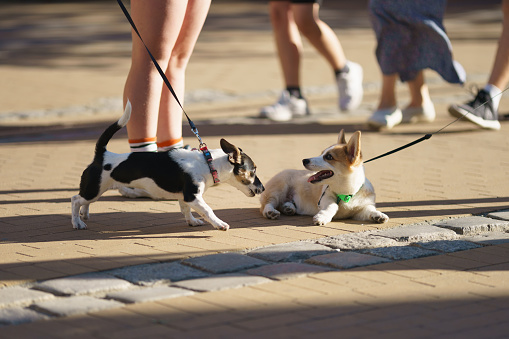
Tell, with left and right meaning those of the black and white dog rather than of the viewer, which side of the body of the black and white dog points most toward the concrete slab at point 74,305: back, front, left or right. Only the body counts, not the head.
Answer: right

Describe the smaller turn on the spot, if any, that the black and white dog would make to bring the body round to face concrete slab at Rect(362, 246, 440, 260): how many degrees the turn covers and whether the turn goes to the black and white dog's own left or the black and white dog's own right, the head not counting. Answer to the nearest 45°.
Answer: approximately 45° to the black and white dog's own right

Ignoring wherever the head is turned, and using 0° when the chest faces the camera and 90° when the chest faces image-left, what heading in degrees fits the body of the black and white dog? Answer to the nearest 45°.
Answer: approximately 270°

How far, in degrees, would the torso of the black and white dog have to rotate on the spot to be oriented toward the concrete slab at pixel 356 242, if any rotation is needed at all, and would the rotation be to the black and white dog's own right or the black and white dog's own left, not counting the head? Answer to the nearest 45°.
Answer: approximately 45° to the black and white dog's own right

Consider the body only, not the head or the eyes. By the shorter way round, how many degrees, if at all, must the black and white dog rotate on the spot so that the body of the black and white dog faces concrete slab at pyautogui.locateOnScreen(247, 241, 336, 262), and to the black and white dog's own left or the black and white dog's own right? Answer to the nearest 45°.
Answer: approximately 45° to the black and white dog's own right

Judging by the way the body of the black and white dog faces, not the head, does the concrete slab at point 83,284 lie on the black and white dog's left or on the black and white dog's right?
on the black and white dog's right
